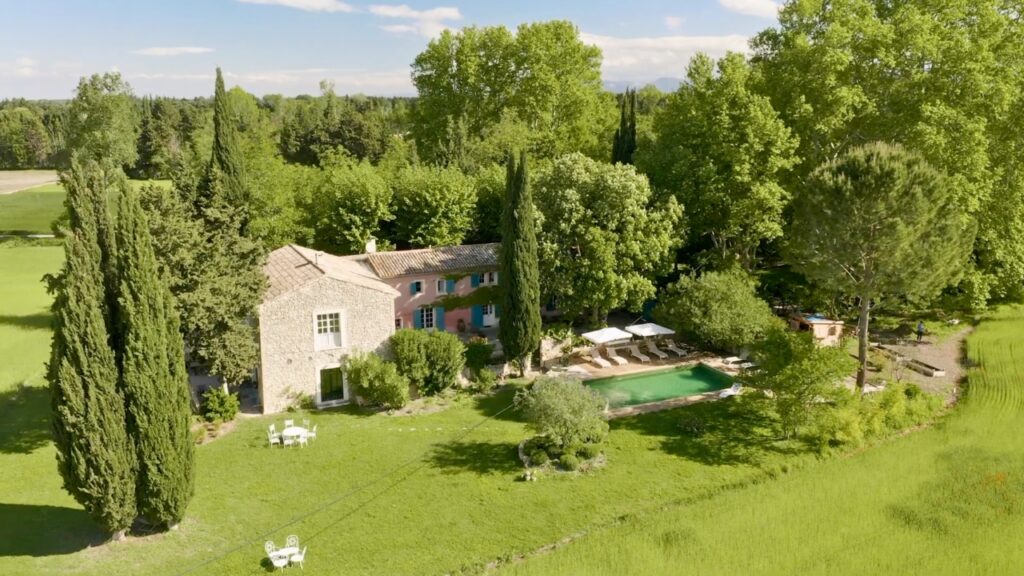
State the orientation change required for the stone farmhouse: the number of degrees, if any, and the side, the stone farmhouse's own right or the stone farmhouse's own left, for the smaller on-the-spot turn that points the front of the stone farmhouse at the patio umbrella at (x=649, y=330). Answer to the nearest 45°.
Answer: approximately 90° to the stone farmhouse's own left

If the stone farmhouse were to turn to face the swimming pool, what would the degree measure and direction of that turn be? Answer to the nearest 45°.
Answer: approximately 90° to its left

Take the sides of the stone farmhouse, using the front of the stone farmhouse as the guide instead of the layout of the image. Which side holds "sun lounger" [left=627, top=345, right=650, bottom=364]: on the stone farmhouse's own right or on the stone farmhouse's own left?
on the stone farmhouse's own left

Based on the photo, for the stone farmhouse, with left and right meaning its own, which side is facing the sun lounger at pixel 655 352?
left

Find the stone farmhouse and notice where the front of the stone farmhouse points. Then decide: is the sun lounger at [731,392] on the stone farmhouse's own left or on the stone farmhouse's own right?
on the stone farmhouse's own left

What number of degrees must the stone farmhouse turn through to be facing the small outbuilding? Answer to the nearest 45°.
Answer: approximately 90° to its left

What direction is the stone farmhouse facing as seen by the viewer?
toward the camera

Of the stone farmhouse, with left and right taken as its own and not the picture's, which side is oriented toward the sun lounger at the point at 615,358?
left

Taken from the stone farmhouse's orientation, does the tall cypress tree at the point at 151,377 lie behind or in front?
in front

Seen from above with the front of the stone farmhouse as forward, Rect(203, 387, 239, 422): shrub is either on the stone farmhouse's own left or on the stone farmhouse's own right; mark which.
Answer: on the stone farmhouse's own right
